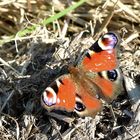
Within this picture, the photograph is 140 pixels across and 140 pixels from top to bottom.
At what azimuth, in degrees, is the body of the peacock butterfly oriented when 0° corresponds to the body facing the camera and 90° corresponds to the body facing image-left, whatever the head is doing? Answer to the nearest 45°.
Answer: approximately 135°
